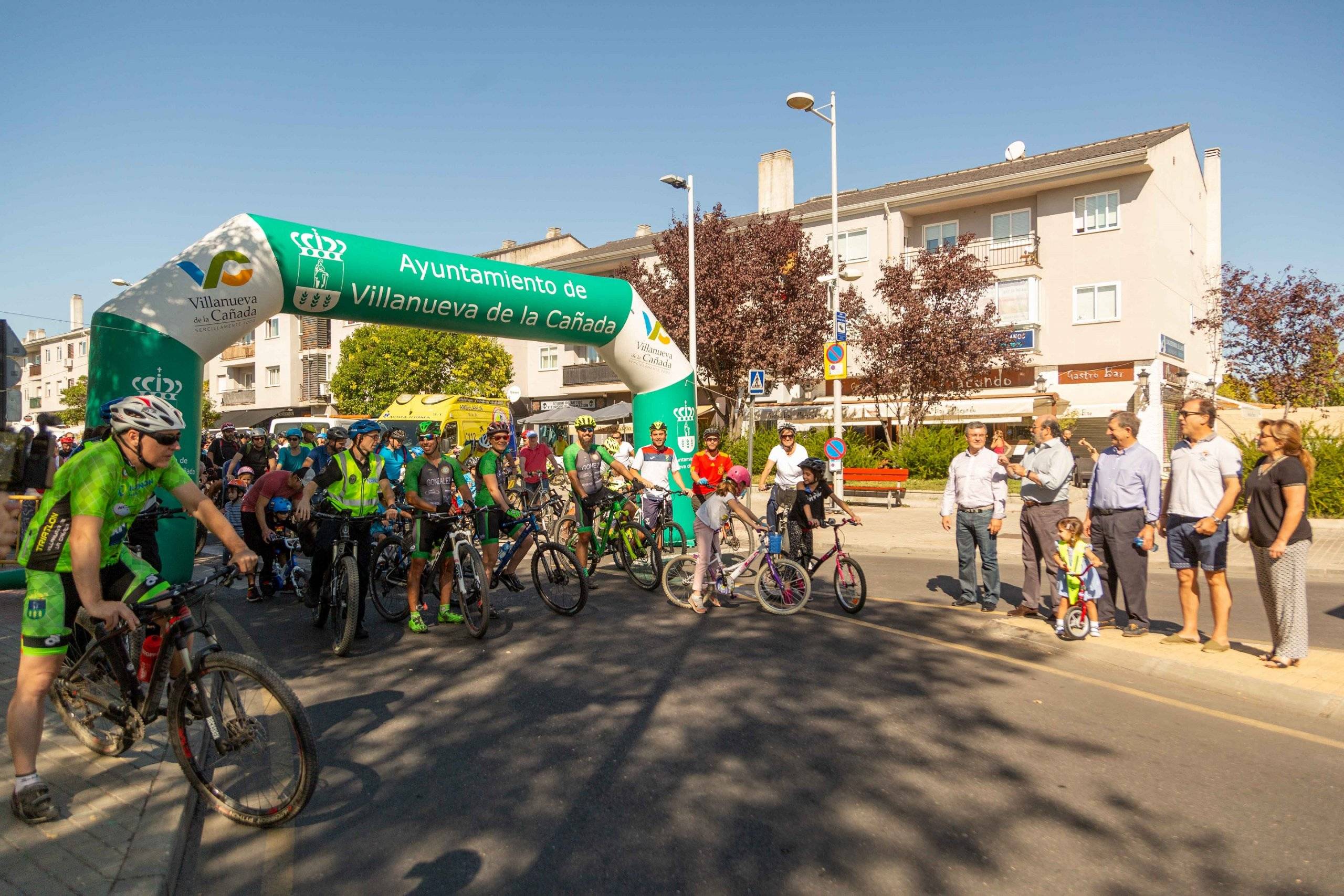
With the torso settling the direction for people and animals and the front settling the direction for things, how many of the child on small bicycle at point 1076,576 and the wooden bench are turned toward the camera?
2

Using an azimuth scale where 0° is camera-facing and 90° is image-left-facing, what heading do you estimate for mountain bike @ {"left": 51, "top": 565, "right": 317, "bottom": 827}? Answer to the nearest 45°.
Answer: approximately 315°

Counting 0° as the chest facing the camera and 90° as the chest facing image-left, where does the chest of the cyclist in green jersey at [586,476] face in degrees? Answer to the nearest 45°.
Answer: approximately 315°

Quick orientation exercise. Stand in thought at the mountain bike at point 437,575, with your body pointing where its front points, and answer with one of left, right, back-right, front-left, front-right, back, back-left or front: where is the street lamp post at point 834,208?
left

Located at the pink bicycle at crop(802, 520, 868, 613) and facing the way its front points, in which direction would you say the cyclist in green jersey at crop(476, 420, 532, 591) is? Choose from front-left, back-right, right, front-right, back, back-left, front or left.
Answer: back-right
